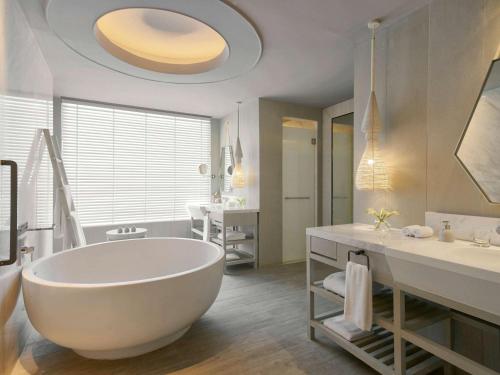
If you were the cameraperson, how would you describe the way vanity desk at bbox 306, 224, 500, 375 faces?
facing the viewer and to the left of the viewer

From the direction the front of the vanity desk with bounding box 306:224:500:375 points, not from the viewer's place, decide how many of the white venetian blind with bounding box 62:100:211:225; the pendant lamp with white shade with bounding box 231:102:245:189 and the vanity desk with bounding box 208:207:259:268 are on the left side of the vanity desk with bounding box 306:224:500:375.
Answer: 0

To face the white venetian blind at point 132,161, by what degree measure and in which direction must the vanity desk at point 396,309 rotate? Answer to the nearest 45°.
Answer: approximately 45° to its right

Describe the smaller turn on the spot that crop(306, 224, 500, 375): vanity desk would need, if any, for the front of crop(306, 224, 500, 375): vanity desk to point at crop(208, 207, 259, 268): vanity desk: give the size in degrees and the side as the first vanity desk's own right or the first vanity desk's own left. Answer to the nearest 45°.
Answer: approximately 90° to the first vanity desk's own right
